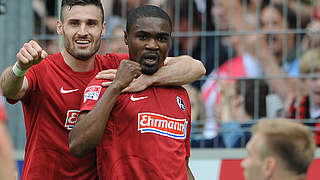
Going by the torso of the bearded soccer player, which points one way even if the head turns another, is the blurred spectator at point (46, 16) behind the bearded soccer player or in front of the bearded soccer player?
behind

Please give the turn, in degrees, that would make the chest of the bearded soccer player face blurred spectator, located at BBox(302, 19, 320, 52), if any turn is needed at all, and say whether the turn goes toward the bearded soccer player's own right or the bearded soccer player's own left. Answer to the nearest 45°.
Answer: approximately 135° to the bearded soccer player's own left
